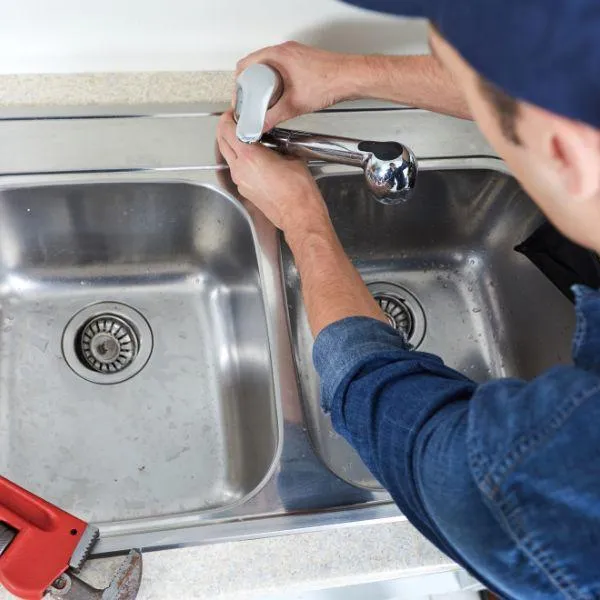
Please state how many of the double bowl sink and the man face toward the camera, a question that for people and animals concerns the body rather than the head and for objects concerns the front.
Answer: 1

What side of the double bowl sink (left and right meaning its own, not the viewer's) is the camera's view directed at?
front

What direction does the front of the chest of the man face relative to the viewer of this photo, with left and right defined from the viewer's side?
facing away from the viewer and to the left of the viewer
